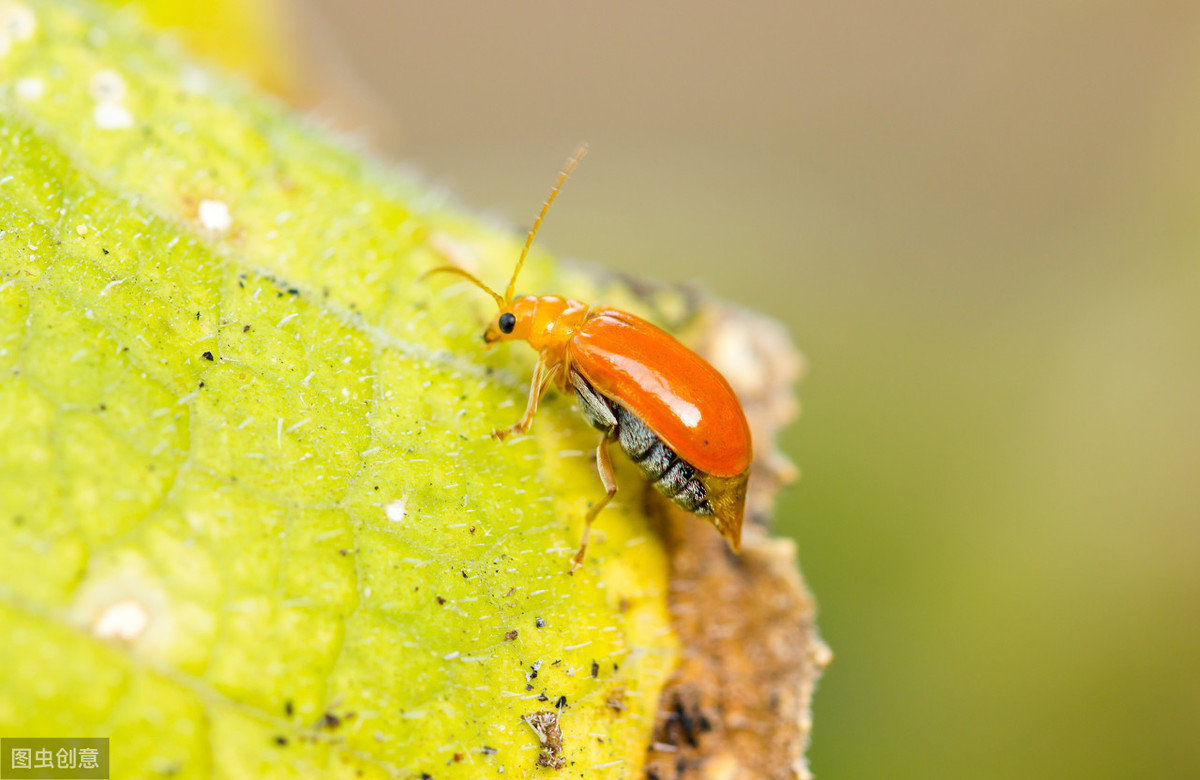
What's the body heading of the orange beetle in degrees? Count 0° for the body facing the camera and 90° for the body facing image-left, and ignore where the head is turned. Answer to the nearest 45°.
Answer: approximately 90°
